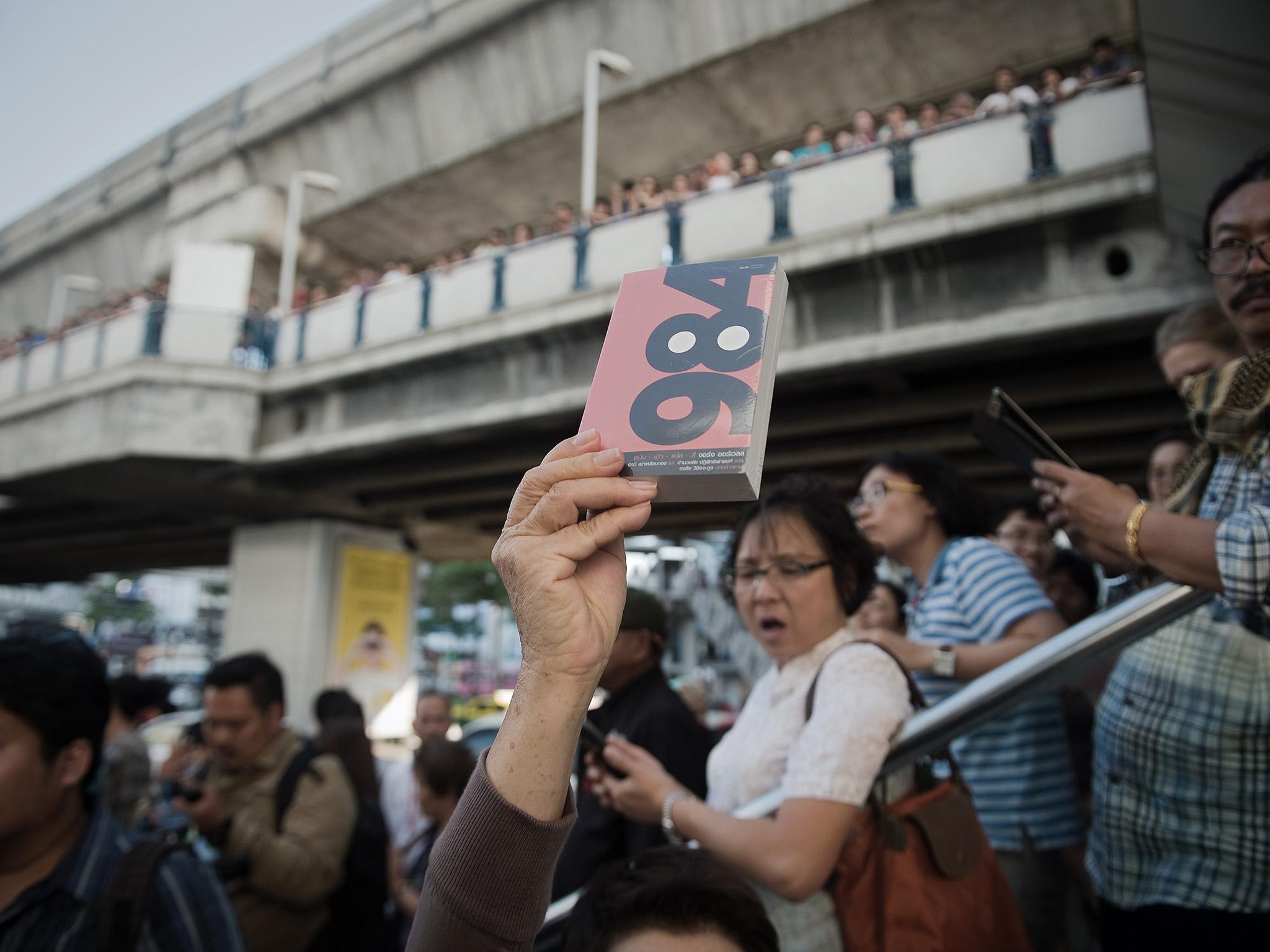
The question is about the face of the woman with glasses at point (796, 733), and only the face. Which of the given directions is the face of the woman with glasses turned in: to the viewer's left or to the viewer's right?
to the viewer's left

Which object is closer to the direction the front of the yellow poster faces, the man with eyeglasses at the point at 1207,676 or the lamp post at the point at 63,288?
the man with eyeglasses

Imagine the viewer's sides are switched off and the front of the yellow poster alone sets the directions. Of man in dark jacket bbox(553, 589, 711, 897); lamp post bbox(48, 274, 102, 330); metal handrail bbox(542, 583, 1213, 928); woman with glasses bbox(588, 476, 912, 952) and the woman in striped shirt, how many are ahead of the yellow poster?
4

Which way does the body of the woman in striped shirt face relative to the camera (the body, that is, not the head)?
to the viewer's left

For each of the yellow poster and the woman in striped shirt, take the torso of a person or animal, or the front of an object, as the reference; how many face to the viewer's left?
1

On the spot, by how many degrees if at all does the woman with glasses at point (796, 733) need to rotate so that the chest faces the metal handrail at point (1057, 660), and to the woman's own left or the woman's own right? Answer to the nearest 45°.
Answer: approximately 135° to the woman's own left

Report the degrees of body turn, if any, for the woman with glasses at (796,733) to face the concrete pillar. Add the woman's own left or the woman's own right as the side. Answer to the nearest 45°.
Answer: approximately 90° to the woman's own right

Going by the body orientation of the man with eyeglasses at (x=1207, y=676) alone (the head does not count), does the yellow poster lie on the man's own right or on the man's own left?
on the man's own right

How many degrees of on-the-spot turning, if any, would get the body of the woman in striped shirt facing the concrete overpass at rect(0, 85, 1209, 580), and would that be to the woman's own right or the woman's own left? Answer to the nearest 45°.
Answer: approximately 90° to the woman's own right

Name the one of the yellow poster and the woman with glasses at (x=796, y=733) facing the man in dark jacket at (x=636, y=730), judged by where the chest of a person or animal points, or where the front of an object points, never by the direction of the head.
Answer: the yellow poster

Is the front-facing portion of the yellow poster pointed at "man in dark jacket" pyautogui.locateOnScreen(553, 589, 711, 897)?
yes

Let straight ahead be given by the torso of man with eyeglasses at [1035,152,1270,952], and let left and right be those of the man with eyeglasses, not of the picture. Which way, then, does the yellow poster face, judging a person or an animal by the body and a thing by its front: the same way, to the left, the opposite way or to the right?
to the left
